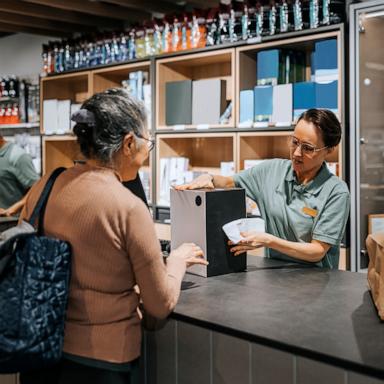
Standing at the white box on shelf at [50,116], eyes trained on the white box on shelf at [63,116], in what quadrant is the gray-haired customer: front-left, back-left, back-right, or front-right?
front-right

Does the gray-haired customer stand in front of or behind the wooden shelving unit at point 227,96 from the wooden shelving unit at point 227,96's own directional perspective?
in front

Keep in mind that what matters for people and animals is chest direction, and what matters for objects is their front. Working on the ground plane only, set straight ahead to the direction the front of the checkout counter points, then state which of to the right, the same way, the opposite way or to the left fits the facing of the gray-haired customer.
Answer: the opposite way

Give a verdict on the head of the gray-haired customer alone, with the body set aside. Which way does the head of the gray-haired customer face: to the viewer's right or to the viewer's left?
to the viewer's right

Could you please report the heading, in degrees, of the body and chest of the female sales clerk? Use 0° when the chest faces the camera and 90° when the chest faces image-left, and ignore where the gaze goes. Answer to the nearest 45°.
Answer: approximately 45°

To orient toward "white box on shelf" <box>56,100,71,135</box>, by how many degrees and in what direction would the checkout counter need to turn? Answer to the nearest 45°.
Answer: approximately 90° to its right

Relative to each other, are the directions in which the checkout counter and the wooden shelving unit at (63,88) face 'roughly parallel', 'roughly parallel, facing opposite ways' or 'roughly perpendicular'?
roughly parallel

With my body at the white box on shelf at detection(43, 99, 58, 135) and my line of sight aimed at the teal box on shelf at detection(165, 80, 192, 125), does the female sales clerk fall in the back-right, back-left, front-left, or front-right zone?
front-right

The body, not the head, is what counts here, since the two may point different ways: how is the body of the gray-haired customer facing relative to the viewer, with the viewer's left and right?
facing away from the viewer and to the right of the viewer

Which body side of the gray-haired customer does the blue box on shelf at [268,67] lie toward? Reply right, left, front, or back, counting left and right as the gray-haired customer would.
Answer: front

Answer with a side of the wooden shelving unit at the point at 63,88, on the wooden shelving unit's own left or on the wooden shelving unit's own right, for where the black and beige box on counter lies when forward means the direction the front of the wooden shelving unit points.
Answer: on the wooden shelving unit's own left

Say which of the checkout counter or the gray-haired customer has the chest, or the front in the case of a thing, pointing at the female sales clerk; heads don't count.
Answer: the gray-haired customer

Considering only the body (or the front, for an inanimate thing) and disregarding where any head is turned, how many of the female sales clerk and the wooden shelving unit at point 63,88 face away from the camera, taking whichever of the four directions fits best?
0

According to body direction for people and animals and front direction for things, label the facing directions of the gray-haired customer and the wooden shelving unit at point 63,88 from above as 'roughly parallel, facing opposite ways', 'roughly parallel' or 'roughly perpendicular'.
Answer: roughly parallel, facing opposite ways

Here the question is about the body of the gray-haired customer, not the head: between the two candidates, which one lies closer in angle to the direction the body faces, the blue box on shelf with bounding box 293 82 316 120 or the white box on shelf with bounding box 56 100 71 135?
the blue box on shelf

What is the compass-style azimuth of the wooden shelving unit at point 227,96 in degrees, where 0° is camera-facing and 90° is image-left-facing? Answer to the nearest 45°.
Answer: approximately 45°

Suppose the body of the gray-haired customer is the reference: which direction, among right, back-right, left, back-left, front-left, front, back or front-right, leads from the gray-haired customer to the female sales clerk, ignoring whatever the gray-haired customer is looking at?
front
